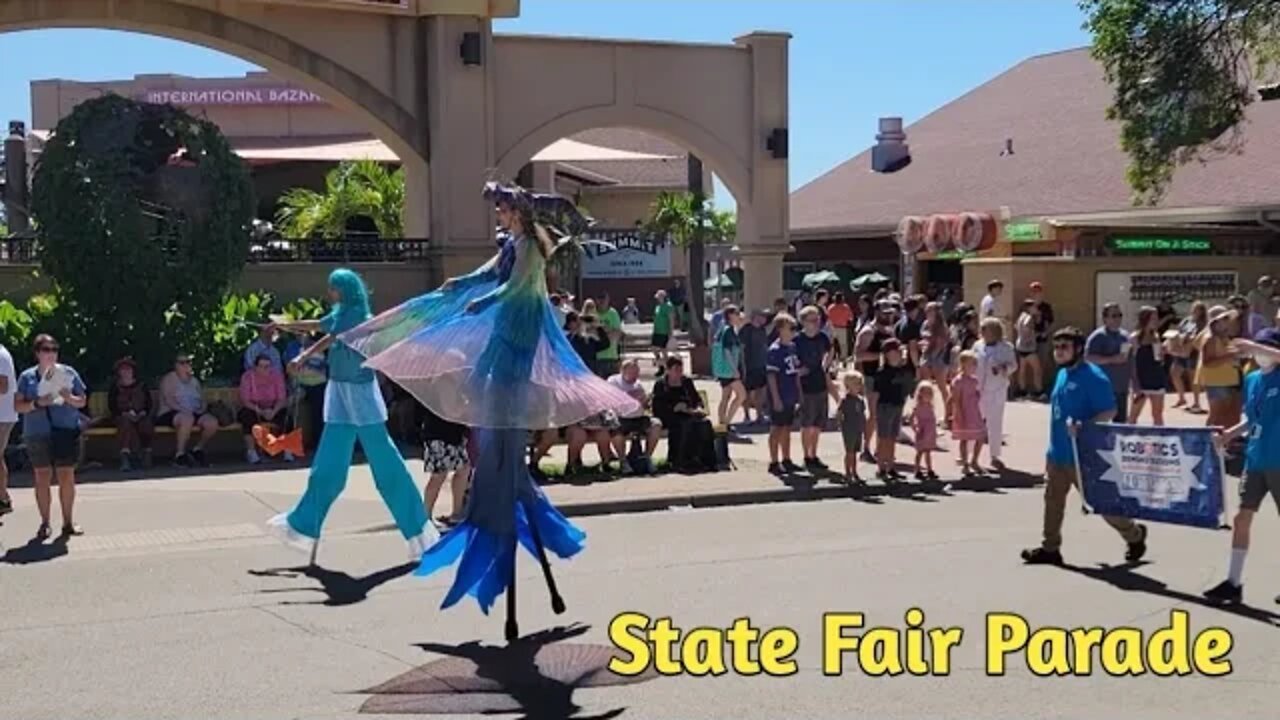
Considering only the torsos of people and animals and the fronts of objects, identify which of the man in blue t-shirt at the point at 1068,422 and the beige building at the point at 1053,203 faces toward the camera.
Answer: the beige building

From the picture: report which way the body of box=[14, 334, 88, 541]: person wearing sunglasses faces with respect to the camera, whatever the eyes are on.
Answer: toward the camera

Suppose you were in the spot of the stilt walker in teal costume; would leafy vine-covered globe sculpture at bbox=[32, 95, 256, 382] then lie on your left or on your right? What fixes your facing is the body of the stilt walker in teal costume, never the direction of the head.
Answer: on your right

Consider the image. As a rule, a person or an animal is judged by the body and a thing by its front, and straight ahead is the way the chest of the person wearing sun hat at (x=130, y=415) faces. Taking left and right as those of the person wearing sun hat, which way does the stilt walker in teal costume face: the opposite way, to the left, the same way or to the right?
to the right

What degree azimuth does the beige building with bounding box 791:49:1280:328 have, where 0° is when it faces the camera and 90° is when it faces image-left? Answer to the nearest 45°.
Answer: approximately 0°

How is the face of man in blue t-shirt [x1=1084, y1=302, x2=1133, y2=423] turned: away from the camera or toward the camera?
toward the camera

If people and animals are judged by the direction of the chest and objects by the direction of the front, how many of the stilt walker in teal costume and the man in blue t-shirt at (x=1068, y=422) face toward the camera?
0

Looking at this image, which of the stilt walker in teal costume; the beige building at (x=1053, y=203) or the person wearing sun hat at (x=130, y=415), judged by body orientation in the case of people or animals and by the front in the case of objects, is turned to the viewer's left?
the stilt walker in teal costume

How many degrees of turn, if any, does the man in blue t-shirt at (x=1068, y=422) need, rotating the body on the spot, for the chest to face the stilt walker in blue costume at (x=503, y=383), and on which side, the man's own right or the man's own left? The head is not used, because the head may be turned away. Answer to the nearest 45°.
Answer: approximately 45° to the man's own left

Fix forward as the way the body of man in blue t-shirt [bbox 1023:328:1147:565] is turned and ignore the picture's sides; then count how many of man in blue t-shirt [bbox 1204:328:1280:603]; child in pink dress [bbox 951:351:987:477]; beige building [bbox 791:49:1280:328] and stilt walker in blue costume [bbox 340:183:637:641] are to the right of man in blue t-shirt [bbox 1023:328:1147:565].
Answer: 2

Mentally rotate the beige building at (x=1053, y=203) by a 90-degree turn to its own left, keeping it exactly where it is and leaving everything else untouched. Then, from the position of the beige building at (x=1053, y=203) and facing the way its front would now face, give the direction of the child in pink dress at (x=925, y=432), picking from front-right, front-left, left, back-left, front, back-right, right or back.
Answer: right

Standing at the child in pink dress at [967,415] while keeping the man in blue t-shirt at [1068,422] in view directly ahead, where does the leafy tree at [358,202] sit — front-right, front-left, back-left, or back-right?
back-right

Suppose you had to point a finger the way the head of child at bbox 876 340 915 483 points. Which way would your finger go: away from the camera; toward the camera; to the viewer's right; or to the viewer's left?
toward the camera

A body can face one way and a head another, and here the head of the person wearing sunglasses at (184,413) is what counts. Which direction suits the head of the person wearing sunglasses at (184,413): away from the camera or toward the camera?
toward the camera

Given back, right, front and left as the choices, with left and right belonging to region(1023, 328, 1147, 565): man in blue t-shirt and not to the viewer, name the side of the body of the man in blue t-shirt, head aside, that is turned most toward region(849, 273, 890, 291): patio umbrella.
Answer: right

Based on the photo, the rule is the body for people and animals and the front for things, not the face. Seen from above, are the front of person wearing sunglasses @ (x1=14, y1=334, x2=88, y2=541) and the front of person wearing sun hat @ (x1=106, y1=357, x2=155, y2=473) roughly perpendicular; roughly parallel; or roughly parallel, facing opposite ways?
roughly parallel

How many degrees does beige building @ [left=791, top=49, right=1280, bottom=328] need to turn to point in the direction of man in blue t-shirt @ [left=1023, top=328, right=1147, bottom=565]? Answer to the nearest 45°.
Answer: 0° — it already faces them

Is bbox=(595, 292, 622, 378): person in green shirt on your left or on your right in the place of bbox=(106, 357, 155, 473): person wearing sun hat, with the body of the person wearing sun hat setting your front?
on your left

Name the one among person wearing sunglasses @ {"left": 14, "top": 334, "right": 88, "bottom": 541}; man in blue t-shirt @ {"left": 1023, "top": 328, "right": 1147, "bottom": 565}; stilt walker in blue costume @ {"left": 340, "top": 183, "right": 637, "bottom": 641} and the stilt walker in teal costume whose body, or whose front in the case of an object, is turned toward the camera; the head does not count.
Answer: the person wearing sunglasses

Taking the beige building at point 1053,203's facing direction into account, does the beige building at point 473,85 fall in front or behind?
in front

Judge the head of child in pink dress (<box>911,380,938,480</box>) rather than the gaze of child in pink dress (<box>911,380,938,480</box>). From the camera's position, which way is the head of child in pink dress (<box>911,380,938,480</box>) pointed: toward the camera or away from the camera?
toward the camera
